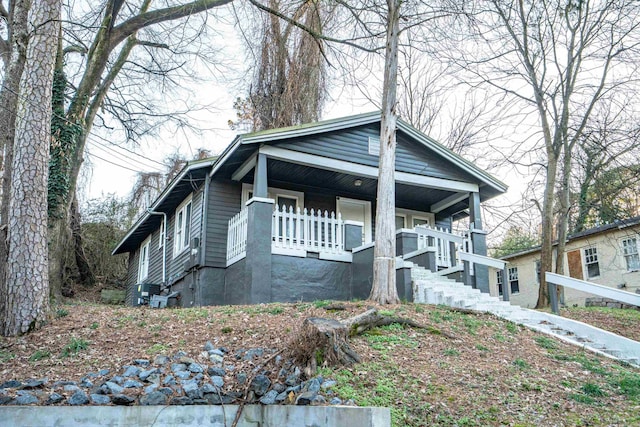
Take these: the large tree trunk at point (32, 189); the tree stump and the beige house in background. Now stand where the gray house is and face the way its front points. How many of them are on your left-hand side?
1

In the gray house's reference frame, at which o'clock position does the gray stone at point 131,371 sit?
The gray stone is roughly at 2 o'clock from the gray house.

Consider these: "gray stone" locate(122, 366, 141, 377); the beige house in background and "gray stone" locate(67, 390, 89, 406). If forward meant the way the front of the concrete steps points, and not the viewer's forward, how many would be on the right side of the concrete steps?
2

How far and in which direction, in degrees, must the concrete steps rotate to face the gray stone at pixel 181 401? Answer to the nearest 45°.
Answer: approximately 90° to its right

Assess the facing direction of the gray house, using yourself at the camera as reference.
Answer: facing the viewer and to the right of the viewer

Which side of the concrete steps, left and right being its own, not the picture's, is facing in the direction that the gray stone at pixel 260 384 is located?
right

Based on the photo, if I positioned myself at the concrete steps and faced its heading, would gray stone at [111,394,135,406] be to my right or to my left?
on my right

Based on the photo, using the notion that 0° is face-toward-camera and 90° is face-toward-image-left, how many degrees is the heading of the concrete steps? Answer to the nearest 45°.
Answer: approximately 315°

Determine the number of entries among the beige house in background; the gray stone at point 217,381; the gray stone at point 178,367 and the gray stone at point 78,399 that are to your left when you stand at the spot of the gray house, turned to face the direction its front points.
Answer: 1

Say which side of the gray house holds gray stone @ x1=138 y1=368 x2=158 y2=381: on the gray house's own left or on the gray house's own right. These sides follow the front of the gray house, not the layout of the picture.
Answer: on the gray house's own right

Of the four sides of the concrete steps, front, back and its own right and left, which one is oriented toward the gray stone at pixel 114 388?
right

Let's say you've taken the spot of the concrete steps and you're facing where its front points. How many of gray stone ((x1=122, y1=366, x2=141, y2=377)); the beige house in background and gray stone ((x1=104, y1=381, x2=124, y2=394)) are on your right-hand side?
2

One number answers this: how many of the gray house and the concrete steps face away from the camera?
0

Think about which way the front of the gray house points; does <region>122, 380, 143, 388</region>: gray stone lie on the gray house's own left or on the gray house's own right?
on the gray house's own right
